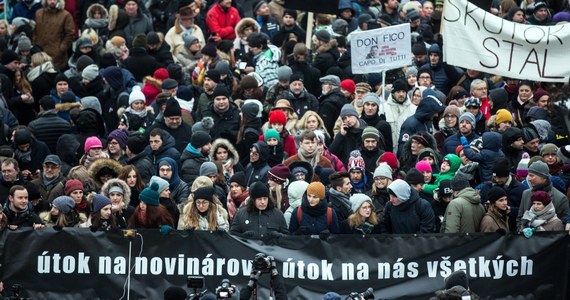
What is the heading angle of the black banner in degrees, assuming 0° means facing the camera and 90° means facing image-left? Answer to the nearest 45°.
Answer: approximately 0°

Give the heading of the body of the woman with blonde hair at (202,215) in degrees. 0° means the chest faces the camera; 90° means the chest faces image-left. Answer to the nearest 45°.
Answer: approximately 0°

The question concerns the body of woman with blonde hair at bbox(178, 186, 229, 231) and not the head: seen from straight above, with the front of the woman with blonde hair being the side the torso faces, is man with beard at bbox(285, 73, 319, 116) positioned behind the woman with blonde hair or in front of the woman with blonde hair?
behind
